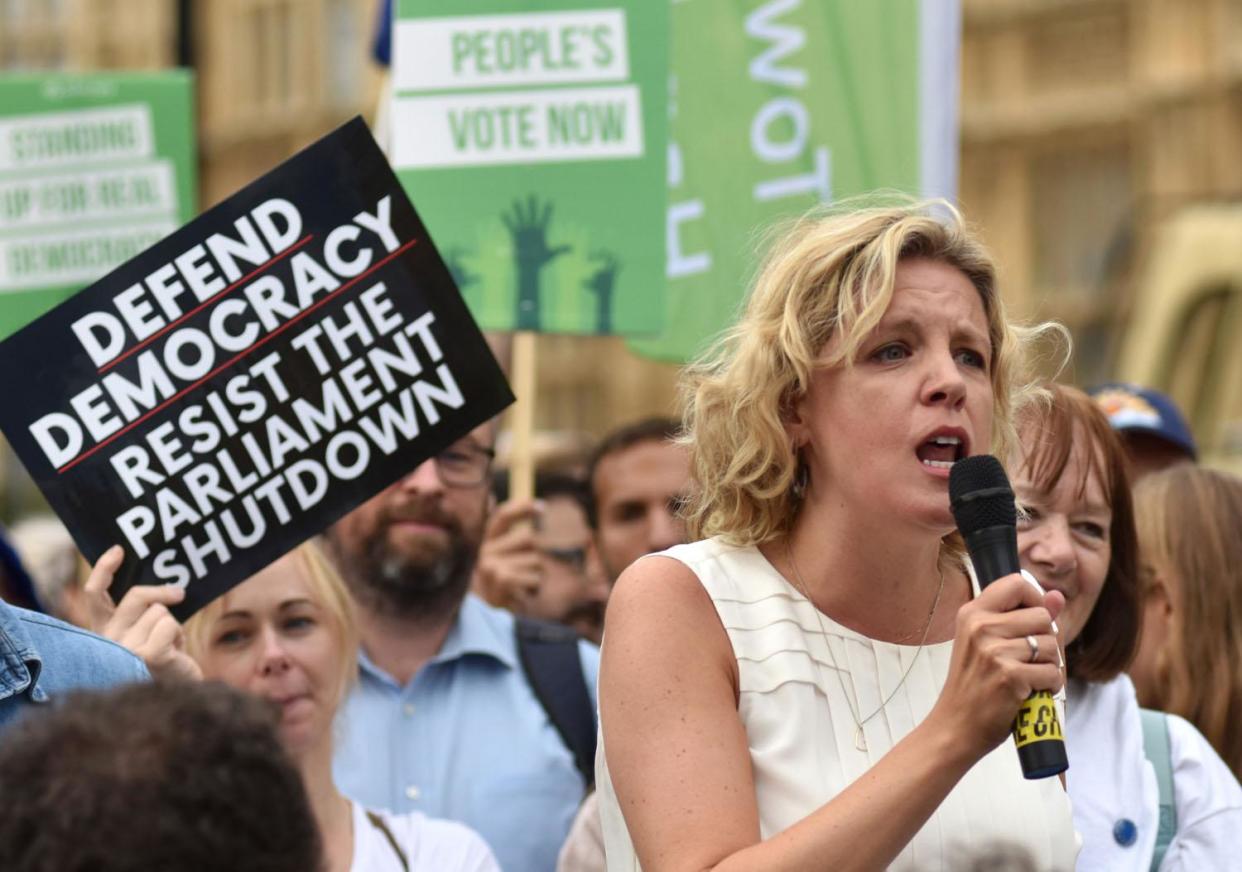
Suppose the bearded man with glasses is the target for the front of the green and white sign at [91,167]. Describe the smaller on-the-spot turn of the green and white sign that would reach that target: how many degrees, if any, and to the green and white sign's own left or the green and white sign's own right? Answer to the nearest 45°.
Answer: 0° — it already faces them

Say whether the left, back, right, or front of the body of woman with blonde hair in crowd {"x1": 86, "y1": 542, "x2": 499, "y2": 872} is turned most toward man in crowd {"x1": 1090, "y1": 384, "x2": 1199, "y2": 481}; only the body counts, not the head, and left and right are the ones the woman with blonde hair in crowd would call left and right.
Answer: left

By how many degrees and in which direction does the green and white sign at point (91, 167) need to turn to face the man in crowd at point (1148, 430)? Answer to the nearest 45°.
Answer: approximately 45° to its left

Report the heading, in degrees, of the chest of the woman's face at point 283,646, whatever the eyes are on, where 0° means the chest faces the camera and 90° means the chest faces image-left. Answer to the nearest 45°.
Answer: approximately 0°

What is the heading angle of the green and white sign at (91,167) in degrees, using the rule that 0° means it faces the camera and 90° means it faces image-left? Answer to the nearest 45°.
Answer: approximately 0°

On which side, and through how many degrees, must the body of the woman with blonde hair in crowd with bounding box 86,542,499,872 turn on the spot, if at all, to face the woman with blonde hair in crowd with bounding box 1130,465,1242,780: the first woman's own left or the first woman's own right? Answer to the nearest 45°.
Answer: approximately 90° to the first woman's own left
